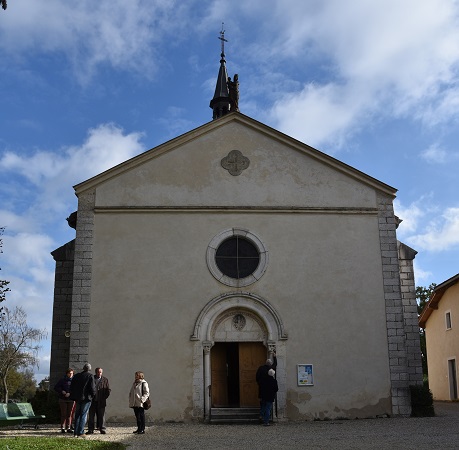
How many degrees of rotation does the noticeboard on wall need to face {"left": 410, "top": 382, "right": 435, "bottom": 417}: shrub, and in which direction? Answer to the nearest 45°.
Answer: approximately 90° to its left

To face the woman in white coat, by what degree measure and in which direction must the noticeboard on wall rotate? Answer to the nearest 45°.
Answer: approximately 45° to its right

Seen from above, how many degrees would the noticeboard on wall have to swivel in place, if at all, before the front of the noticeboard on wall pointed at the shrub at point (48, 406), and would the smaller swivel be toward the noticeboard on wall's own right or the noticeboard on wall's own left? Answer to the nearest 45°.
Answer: approximately 90° to the noticeboard on wall's own right

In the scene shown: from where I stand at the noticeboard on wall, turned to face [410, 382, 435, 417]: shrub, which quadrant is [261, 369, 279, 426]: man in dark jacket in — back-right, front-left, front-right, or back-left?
back-right

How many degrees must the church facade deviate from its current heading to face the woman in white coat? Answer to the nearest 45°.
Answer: approximately 45° to its right

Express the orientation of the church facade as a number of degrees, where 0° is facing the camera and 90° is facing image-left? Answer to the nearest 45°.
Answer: approximately 0°

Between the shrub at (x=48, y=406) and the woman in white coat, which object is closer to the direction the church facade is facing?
the woman in white coat
